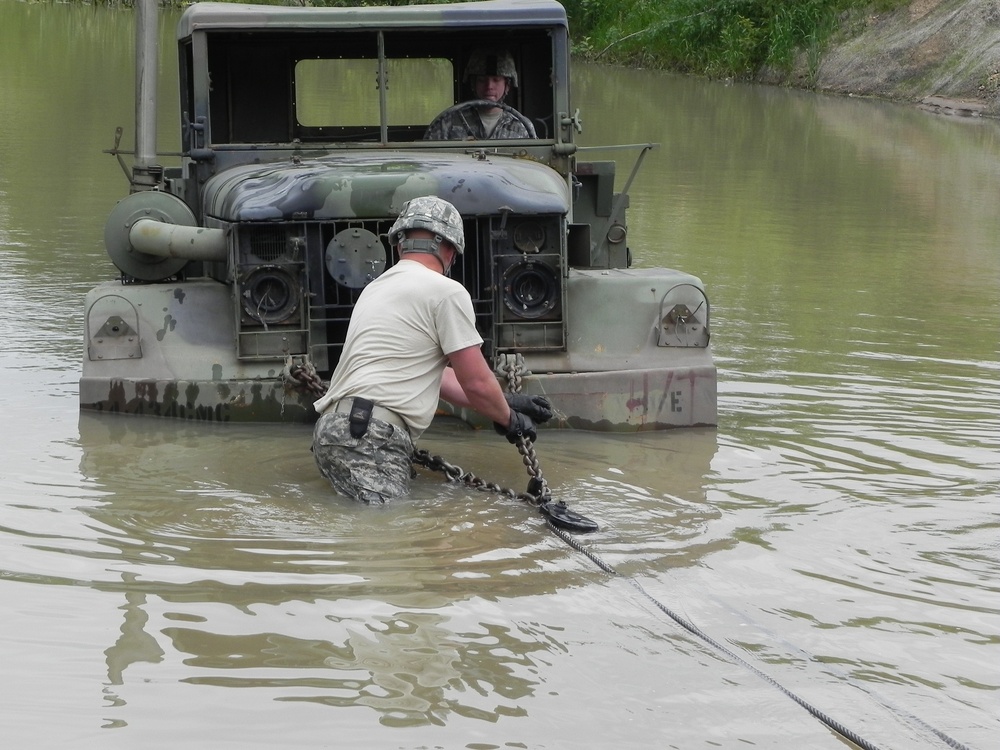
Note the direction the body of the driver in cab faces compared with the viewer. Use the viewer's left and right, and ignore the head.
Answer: facing the viewer

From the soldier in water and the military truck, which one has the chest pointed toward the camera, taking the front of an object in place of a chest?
the military truck

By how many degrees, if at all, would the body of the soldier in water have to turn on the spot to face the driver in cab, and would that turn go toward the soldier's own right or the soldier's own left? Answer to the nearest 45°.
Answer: approximately 45° to the soldier's own left

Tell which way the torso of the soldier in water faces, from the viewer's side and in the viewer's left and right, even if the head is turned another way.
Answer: facing away from the viewer and to the right of the viewer

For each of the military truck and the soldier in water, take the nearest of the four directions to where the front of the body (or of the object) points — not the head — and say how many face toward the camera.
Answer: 1

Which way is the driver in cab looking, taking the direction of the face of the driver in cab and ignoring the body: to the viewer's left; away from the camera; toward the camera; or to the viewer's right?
toward the camera

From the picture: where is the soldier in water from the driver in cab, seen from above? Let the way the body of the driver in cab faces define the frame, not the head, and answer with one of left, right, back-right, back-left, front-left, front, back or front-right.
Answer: front

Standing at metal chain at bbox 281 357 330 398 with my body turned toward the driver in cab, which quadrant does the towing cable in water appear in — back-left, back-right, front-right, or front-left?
back-right

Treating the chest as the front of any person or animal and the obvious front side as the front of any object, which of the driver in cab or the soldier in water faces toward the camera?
the driver in cab

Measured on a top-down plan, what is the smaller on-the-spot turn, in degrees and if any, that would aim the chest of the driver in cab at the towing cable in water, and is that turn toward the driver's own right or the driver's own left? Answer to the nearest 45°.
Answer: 0° — they already face it

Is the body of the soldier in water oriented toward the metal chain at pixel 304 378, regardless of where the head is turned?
no

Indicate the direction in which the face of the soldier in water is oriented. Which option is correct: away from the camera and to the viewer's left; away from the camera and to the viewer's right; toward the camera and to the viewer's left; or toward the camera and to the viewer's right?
away from the camera and to the viewer's right
